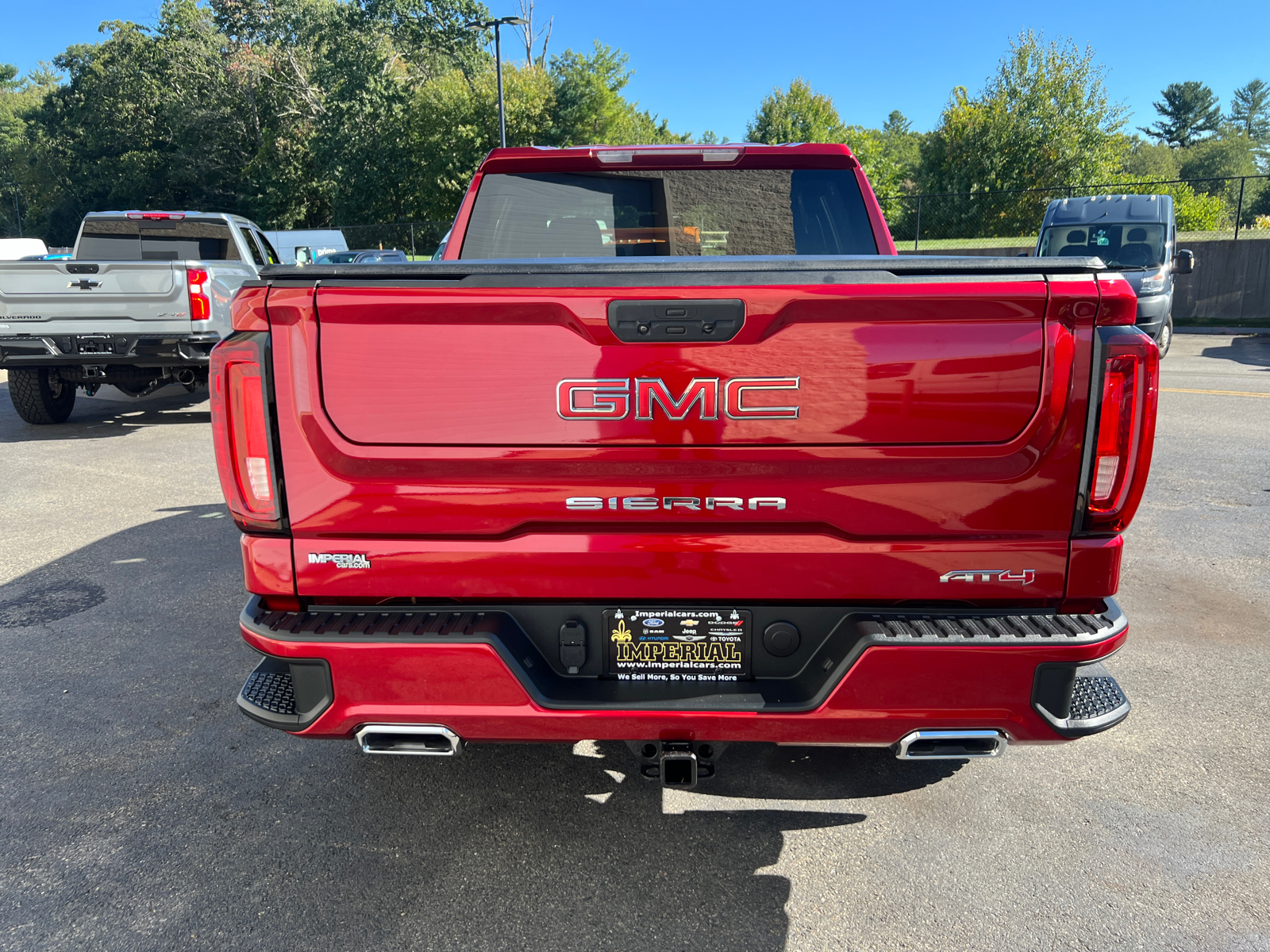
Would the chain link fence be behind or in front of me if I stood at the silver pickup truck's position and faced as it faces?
in front

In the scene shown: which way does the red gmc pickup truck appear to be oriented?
away from the camera

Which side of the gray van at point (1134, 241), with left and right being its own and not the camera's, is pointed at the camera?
front

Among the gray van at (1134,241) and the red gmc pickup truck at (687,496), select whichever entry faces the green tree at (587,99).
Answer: the red gmc pickup truck

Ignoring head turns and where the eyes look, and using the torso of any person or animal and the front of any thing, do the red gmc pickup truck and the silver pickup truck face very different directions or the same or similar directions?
same or similar directions

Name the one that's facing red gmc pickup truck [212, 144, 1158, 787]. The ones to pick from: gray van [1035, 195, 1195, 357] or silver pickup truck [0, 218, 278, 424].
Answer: the gray van

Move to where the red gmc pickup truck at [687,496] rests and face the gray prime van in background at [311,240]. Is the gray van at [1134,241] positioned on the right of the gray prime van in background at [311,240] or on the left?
right

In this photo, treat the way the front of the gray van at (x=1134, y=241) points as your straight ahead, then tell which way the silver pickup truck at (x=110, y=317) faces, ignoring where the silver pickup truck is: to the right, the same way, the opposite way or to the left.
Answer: the opposite way
